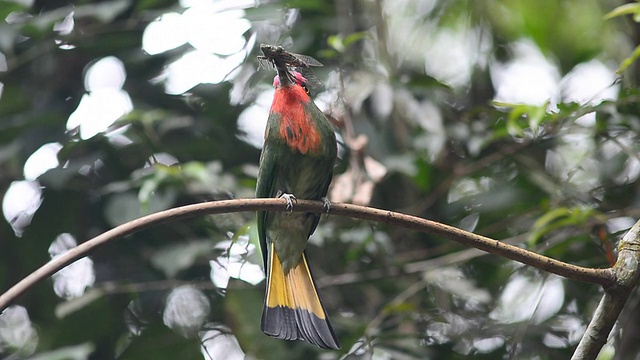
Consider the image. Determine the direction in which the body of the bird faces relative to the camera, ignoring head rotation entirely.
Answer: toward the camera

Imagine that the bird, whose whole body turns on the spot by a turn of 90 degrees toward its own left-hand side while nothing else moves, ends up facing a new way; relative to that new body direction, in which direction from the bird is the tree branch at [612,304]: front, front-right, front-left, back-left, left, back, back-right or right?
front-right
